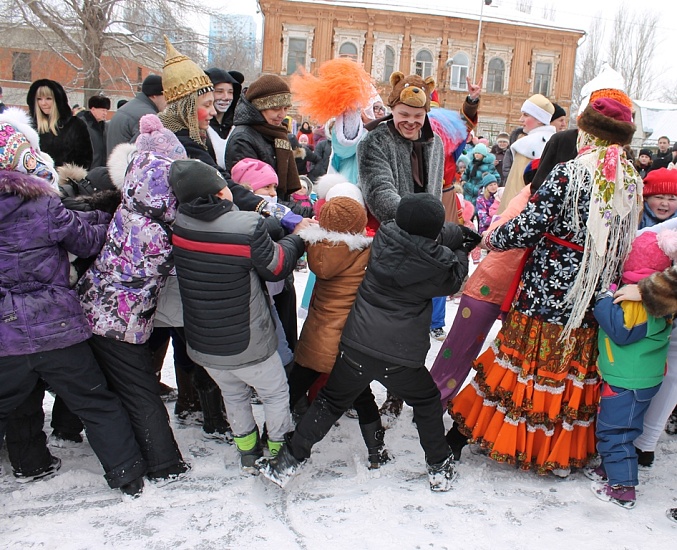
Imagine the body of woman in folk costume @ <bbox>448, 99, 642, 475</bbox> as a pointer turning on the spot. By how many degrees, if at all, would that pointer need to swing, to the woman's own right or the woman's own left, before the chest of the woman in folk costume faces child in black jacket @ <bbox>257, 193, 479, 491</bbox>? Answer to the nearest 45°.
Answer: approximately 90° to the woman's own left

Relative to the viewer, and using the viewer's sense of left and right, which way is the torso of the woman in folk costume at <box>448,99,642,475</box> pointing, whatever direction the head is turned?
facing away from the viewer and to the left of the viewer

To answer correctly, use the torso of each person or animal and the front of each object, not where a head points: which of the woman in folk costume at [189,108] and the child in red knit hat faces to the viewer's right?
the woman in folk costume

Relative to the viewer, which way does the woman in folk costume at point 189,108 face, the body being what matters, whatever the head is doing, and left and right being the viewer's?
facing to the right of the viewer

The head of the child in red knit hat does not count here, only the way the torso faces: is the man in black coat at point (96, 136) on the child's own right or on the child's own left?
on the child's own right

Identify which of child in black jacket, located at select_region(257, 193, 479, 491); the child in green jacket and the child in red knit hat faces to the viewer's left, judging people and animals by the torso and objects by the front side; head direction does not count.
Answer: the child in green jacket

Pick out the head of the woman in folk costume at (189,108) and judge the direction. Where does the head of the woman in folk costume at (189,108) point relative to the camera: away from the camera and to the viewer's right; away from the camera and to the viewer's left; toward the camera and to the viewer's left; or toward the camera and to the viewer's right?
toward the camera and to the viewer's right

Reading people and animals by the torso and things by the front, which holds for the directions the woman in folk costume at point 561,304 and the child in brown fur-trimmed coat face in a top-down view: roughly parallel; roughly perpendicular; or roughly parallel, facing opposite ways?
roughly perpendicular

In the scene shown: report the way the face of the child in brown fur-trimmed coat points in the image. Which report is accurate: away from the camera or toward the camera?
away from the camera
